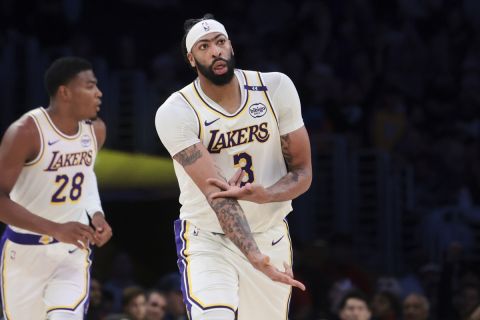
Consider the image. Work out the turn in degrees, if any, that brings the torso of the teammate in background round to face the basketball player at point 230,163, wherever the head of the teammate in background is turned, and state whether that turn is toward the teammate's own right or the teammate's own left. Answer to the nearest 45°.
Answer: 0° — they already face them

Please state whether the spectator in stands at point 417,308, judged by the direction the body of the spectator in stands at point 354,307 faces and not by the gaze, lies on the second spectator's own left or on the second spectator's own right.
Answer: on the second spectator's own left

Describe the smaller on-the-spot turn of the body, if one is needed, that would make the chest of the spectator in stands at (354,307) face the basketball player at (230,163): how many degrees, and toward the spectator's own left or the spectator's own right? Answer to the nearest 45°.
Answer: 0° — they already face them

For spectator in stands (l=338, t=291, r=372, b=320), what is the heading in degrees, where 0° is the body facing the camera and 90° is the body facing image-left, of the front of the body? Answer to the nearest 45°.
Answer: approximately 0°

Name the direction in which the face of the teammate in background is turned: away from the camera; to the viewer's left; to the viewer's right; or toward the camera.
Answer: to the viewer's right

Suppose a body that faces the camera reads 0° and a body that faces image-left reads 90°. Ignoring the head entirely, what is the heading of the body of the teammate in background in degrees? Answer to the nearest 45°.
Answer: approximately 315°
